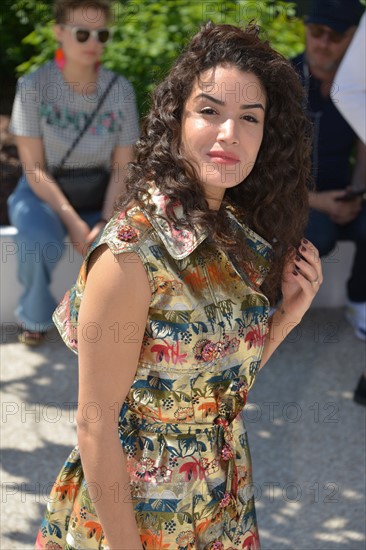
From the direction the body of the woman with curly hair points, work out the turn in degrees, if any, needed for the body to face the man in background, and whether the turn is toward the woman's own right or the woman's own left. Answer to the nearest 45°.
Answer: approximately 135° to the woman's own left

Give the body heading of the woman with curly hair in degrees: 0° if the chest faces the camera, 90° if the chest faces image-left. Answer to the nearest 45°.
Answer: approximately 315°

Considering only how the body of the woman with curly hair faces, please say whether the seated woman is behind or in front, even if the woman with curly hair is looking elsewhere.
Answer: behind
